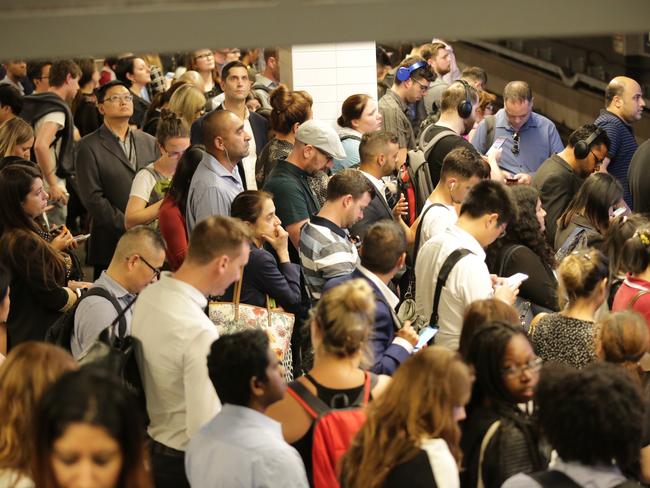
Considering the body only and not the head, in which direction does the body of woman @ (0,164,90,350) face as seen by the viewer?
to the viewer's right

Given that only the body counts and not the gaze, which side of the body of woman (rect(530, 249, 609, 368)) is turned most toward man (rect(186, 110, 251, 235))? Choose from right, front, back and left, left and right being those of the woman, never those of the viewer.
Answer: left

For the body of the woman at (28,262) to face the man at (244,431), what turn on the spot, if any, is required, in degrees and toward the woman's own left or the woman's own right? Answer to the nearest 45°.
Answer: approximately 90° to the woman's own right

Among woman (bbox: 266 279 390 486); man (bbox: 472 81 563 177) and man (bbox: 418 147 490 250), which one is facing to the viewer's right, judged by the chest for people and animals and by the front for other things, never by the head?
man (bbox: 418 147 490 250)

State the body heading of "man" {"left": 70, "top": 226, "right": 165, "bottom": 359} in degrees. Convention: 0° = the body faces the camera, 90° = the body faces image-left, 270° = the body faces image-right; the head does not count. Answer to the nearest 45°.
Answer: approximately 270°

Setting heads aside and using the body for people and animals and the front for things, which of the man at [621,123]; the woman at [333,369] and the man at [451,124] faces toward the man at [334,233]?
the woman

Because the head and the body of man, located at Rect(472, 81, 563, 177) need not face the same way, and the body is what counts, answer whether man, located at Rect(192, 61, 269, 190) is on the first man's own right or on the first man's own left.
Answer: on the first man's own right

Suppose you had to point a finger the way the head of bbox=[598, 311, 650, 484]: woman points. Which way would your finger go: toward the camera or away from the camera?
away from the camera

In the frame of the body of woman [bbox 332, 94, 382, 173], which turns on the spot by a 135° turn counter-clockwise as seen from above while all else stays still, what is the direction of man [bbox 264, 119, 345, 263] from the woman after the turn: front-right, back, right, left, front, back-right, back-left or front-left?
back-left

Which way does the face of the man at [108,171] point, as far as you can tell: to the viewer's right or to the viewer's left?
to the viewer's right
